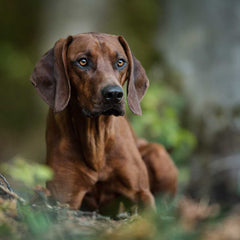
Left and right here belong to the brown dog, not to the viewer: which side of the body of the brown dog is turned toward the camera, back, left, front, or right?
front
